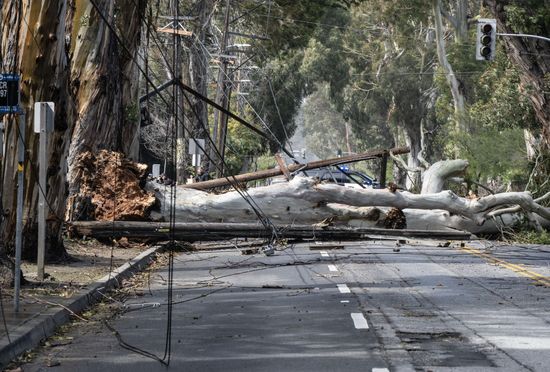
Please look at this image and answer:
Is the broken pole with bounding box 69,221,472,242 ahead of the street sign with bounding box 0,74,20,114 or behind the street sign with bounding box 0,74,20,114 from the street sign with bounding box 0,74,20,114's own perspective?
behind

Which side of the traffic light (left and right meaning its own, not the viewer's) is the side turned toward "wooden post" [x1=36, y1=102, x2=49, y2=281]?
front

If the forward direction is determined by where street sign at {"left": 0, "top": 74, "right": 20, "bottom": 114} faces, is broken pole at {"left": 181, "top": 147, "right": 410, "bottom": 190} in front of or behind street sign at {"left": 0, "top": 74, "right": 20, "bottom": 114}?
behind

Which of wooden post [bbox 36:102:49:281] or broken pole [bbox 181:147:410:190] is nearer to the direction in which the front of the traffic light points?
the wooden post

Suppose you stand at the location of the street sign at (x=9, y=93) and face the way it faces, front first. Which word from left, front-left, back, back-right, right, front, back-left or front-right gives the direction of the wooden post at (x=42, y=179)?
back

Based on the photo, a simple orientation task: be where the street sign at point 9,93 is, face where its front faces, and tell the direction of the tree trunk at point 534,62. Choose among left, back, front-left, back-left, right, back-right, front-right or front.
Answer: back-left

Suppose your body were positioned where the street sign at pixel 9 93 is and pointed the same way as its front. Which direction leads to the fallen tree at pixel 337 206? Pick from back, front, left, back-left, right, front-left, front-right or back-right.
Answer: back-left

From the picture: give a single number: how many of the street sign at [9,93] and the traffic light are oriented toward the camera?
2

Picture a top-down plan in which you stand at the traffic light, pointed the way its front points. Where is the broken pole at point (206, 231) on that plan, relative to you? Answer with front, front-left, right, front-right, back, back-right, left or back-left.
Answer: front-right

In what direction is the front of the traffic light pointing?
toward the camera

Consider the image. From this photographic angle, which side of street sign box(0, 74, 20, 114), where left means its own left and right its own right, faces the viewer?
front

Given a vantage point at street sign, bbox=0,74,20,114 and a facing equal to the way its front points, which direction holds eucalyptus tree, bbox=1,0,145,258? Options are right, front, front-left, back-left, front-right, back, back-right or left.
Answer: back

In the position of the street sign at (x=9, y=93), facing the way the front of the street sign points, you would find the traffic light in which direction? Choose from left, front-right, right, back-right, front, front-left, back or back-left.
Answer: back-left
